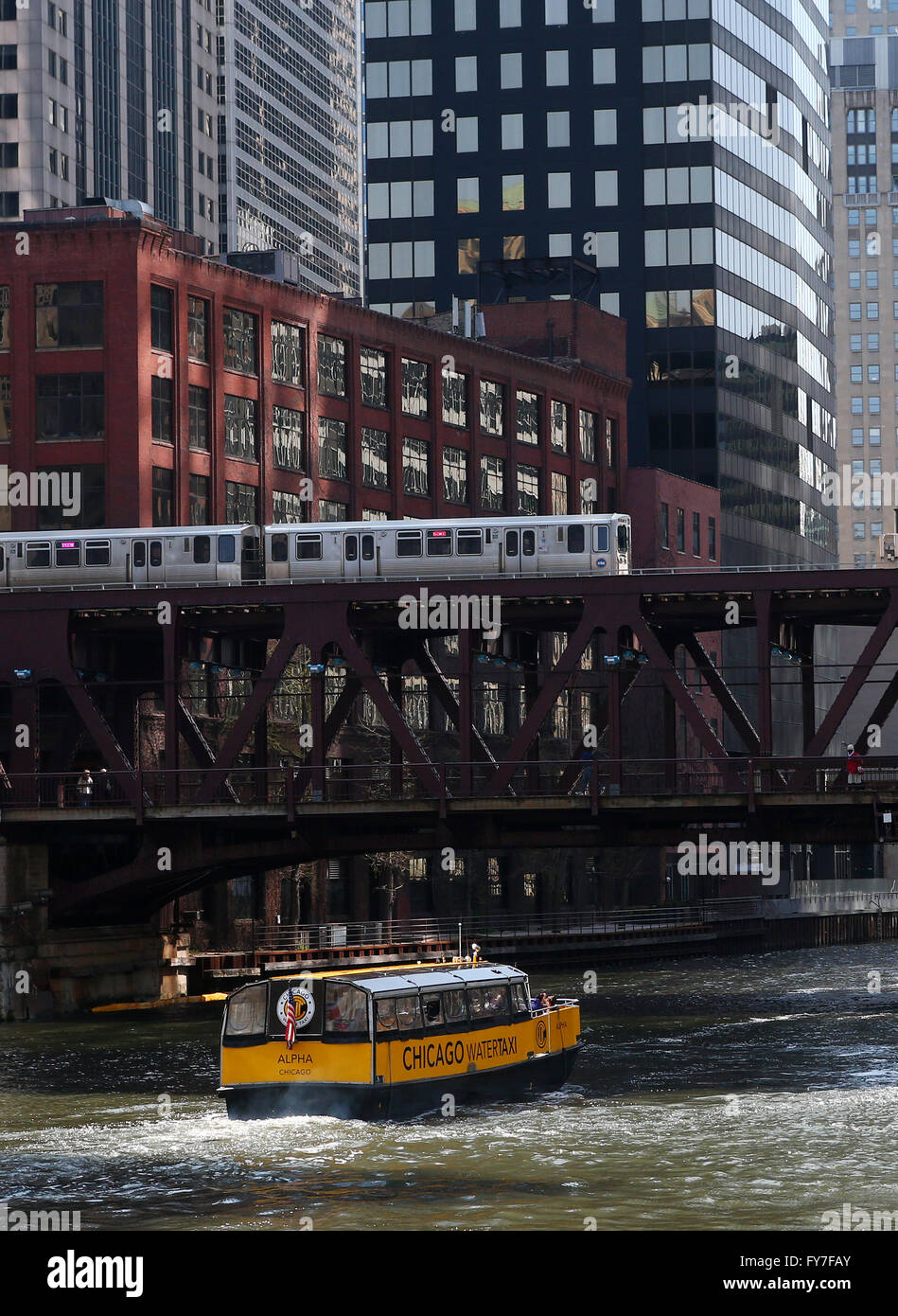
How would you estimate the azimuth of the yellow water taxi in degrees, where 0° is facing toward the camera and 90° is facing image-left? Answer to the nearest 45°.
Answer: approximately 225°
